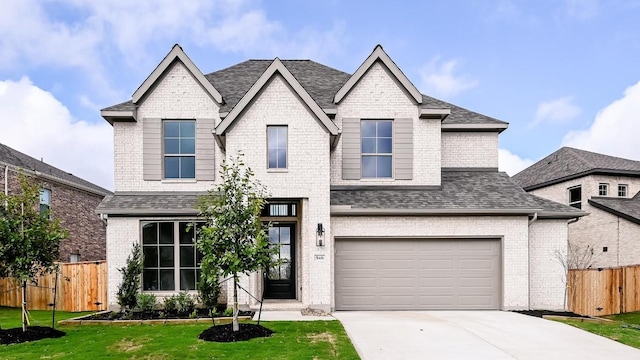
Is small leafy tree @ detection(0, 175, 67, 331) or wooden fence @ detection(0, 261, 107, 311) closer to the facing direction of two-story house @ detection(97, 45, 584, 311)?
the small leafy tree

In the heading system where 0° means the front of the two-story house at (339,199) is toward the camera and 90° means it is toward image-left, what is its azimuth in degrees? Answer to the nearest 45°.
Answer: approximately 0°

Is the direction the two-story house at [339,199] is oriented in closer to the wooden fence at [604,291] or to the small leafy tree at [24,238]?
the small leafy tree

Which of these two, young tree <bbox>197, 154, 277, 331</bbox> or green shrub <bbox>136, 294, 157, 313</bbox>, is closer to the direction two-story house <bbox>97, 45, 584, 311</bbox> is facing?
the young tree
